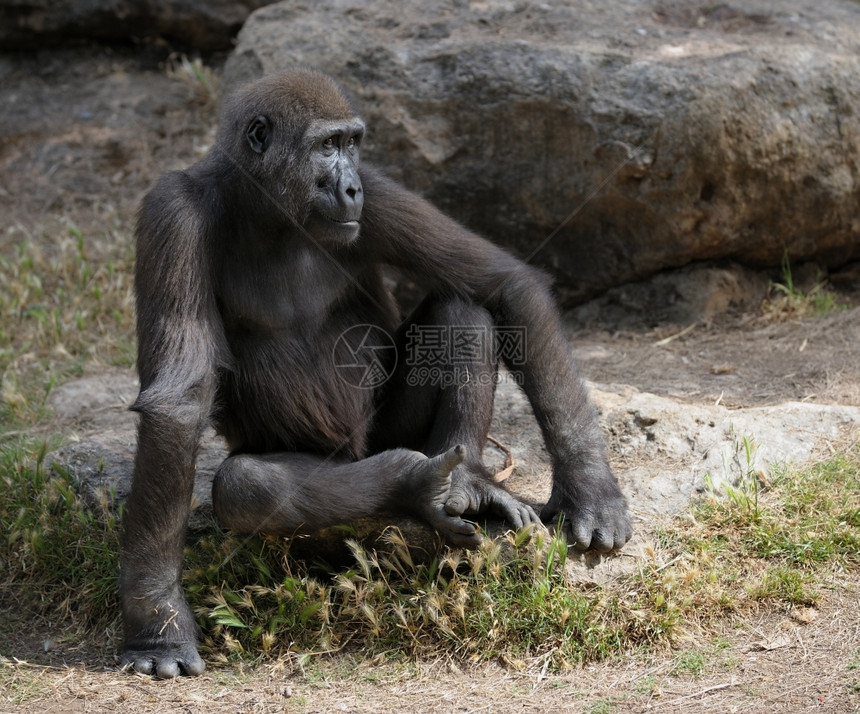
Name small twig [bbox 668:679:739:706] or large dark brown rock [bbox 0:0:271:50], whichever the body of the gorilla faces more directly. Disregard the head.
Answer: the small twig

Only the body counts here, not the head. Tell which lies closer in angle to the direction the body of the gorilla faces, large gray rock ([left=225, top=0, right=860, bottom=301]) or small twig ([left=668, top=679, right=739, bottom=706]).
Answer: the small twig

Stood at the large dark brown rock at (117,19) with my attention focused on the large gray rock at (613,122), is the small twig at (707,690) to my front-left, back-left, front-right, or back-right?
front-right

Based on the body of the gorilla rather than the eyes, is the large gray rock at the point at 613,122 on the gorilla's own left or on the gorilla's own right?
on the gorilla's own left

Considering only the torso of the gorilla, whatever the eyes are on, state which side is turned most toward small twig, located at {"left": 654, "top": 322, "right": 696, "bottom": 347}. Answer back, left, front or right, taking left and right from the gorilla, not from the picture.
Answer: left

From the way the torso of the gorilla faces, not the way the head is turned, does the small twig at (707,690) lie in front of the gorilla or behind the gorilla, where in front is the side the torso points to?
in front

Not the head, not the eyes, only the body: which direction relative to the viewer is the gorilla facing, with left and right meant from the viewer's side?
facing the viewer and to the right of the viewer

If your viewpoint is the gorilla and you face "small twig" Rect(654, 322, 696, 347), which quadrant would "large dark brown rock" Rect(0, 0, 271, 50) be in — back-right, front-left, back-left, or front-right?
front-left

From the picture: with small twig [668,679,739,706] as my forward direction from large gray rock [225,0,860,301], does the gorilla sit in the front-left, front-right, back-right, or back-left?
front-right

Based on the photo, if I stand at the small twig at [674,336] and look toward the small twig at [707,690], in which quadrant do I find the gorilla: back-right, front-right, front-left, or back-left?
front-right

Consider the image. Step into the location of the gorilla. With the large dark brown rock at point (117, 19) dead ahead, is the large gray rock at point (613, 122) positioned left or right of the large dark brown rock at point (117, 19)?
right
